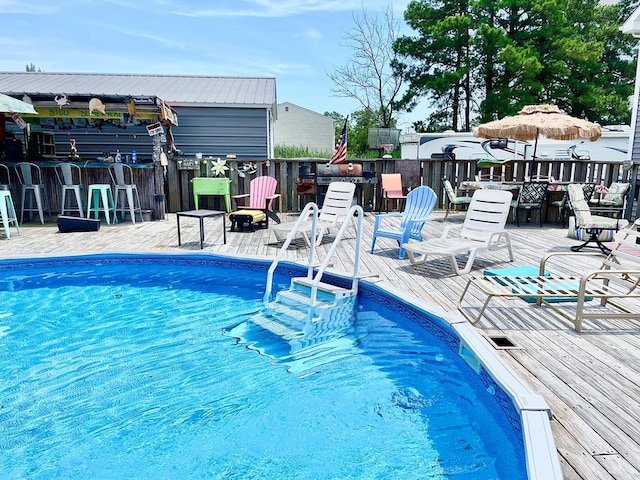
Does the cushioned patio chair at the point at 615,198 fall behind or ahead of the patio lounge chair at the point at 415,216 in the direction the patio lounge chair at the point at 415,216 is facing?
behind

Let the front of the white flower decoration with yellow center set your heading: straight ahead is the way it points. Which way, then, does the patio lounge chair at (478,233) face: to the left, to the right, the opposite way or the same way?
to the right

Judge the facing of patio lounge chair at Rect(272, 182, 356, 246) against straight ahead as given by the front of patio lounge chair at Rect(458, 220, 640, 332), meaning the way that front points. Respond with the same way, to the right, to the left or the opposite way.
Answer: the same way

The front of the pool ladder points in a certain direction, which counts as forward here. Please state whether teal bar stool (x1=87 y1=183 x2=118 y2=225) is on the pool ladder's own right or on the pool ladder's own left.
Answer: on the pool ladder's own right

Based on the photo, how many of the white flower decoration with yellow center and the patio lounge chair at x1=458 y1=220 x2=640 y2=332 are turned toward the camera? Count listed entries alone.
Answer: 1

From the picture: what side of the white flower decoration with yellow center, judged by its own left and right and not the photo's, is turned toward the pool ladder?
front

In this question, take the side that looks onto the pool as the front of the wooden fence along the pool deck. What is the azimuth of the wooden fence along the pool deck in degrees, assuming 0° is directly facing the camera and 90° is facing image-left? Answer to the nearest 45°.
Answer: approximately 0°

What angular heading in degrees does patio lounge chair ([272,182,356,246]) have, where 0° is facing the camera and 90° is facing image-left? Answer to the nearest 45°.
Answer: approximately 45°

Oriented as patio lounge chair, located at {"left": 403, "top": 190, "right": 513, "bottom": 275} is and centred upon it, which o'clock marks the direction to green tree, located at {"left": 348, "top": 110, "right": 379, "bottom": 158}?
The green tree is roughly at 4 o'clock from the patio lounge chair.

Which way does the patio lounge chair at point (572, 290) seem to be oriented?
to the viewer's left

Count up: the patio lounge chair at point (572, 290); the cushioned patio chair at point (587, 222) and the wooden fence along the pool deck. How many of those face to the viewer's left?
1

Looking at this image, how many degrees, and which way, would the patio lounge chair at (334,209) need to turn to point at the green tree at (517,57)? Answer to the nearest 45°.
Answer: approximately 180°

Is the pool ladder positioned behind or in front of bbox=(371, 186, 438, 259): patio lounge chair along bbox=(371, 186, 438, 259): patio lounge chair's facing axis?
in front
